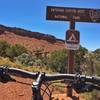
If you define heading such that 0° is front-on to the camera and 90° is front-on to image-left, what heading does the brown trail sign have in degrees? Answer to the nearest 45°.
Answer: approximately 0°

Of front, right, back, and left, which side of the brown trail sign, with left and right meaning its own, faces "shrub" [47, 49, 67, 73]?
back
